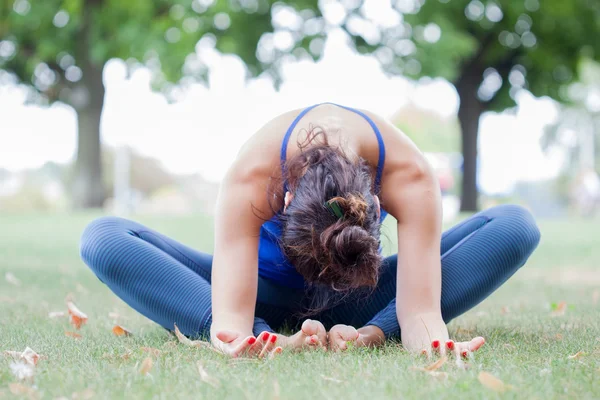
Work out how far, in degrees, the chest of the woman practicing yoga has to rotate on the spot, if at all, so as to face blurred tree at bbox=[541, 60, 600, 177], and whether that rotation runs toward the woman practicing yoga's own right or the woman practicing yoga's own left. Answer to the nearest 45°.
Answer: approximately 180°

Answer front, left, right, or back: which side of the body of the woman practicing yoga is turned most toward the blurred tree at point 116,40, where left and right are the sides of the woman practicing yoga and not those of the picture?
back

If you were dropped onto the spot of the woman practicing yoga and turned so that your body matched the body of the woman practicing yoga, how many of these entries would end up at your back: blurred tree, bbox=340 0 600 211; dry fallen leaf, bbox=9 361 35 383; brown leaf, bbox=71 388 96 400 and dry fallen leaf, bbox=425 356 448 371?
1

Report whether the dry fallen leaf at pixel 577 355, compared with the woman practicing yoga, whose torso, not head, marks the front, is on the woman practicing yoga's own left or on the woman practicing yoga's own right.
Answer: on the woman practicing yoga's own left

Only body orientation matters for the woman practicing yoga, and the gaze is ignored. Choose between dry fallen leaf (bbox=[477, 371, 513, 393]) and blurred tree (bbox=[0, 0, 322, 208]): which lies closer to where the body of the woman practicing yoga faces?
the dry fallen leaf

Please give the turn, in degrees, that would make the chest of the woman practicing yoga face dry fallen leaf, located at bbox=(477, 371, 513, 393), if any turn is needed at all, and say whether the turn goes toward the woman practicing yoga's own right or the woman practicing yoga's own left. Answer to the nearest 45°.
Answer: approximately 45° to the woman practicing yoga's own left

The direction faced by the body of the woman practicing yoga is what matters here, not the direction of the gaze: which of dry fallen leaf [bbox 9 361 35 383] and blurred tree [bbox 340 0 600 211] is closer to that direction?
the dry fallen leaf

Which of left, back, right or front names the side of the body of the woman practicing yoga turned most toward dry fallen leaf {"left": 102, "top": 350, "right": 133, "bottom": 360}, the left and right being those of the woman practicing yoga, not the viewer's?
right

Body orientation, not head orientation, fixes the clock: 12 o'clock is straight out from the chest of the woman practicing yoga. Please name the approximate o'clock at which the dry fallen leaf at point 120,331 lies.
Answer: The dry fallen leaf is roughly at 4 o'clock from the woman practicing yoga.

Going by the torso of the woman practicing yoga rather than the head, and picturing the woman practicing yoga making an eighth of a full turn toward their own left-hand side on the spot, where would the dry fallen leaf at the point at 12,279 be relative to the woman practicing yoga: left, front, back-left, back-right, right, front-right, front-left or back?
back

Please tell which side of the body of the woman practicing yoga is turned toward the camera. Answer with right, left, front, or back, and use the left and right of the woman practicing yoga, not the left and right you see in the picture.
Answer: front
